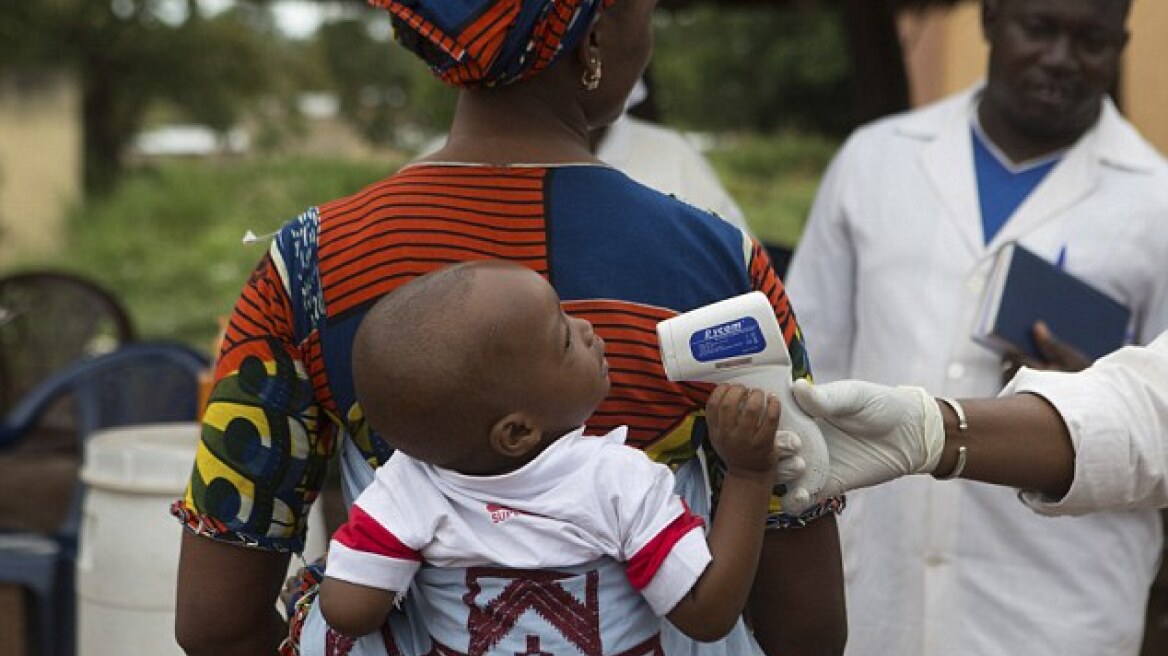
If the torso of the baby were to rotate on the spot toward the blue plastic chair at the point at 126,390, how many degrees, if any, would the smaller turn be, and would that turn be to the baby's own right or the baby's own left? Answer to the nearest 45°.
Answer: approximately 45° to the baby's own left

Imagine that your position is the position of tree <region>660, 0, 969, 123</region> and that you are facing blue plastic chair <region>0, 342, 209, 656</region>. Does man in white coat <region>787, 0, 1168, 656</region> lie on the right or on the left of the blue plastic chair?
left

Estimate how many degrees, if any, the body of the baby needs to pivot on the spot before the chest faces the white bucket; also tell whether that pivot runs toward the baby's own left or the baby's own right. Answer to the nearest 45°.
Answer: approximately 45° to the baby's own left

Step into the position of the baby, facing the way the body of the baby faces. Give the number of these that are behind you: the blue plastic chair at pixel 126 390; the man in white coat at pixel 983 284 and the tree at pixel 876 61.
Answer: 0

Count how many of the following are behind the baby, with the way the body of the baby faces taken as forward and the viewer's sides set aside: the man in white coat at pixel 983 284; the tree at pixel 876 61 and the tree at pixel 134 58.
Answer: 0

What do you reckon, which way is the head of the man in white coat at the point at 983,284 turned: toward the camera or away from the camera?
toward the camera

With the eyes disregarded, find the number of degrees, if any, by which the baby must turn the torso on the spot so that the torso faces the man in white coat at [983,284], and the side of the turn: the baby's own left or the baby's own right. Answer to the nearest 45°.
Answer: approximately 45° to the baby's own right

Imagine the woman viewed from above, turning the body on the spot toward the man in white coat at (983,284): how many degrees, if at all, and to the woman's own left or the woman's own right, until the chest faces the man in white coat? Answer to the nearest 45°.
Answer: approximately 45° to the woman's own right

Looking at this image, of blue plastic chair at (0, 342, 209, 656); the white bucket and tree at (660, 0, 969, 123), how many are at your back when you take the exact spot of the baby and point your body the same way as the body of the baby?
0

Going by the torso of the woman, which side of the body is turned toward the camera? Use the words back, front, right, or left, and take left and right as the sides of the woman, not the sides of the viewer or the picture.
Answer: back

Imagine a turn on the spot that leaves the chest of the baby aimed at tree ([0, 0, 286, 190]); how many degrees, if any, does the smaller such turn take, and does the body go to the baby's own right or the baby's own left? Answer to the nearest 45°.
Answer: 0° — they already face it

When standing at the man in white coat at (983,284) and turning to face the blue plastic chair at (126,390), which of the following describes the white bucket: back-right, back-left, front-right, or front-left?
front-left

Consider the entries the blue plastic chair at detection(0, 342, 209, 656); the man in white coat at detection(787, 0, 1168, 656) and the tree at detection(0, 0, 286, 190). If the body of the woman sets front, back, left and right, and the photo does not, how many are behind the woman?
0

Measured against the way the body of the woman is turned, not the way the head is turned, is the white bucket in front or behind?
in front

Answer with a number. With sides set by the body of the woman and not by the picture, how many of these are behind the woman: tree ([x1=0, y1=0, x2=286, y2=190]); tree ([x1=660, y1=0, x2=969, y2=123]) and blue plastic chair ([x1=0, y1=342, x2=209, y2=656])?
0

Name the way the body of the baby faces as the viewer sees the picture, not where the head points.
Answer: away from the camera

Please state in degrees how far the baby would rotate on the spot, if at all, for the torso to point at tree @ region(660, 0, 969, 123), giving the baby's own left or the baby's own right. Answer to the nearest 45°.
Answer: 0° — they already face it

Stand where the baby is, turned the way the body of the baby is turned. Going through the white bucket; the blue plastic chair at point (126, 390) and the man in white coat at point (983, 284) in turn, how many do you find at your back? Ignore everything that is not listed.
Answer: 0
